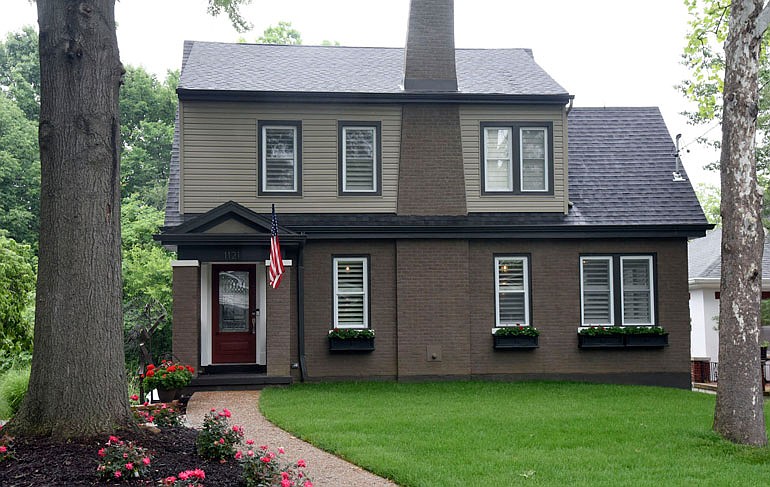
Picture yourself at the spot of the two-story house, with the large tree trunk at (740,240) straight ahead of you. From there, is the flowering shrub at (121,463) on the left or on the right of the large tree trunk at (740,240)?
right

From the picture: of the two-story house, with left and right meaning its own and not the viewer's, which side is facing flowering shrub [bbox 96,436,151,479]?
front

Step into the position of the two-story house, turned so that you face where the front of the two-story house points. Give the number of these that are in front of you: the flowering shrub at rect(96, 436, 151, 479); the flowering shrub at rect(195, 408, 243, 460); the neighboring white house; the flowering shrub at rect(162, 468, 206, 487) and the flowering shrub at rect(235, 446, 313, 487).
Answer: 4

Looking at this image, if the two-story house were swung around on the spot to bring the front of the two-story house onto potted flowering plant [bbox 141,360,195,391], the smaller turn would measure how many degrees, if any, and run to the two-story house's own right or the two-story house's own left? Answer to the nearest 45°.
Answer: approximately 45° to the two-story house's own right

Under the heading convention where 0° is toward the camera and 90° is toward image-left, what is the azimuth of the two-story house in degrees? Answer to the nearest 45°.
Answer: approximately 0°

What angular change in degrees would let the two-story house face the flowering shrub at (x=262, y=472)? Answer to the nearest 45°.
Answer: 0° — it already faces it

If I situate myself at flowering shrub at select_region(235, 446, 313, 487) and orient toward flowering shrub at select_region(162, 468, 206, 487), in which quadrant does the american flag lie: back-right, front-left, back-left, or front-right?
back-right

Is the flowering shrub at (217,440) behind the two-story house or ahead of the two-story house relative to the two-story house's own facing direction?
ahead

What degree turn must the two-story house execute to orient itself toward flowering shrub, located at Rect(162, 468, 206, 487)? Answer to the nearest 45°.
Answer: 0° — it already faces it
